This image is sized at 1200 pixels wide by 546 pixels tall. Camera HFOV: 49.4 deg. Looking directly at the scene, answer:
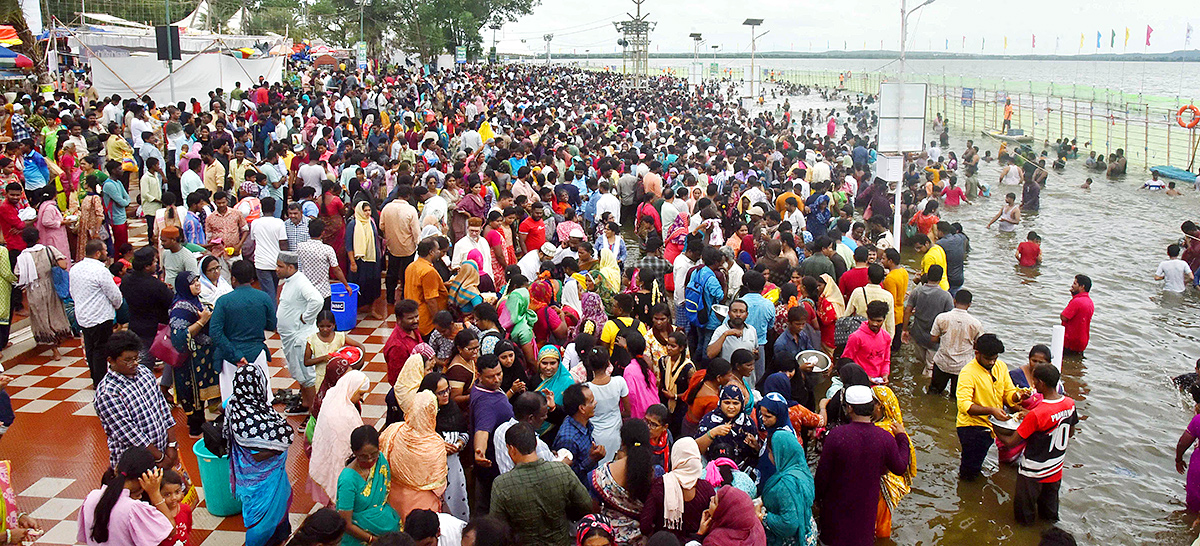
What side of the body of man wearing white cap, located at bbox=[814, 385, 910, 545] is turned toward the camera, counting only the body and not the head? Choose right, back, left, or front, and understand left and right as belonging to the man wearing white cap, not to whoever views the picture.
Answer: back

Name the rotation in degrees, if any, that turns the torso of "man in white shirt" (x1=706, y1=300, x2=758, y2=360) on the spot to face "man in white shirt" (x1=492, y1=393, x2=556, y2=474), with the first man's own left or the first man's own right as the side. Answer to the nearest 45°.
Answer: approximately 45° to the first man's own right

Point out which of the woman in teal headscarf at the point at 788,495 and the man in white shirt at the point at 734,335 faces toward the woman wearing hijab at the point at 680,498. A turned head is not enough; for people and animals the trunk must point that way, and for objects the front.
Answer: the man in white shirt

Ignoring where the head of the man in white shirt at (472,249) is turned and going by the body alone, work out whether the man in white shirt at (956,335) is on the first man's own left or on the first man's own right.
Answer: on the first man's own left

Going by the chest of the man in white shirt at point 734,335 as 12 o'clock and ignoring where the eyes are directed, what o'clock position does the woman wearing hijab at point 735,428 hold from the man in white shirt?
The woman wearing hijab is roughly at 12 o'clock from the man in white shirt.

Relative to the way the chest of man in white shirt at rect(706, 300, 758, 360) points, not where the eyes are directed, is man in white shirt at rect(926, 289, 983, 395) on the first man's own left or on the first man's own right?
on the first man's own left
